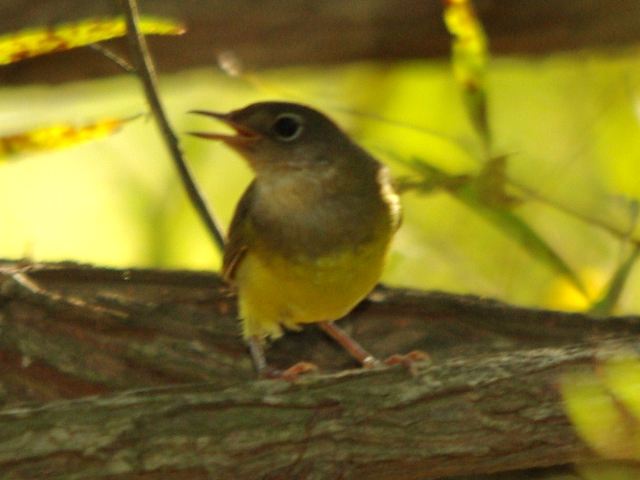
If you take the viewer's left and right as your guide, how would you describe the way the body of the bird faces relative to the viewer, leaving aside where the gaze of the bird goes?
facing the viewer

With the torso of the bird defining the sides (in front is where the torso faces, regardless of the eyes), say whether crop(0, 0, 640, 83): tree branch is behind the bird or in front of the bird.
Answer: behind

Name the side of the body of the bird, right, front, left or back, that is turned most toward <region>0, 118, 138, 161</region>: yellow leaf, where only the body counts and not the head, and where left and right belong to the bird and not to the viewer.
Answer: right

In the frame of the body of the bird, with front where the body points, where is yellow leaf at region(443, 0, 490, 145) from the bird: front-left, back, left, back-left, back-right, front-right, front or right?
left

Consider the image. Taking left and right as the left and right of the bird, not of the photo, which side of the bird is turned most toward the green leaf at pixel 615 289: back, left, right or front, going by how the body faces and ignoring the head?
left

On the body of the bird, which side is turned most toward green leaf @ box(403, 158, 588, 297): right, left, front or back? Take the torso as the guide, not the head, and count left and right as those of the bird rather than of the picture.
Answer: left
